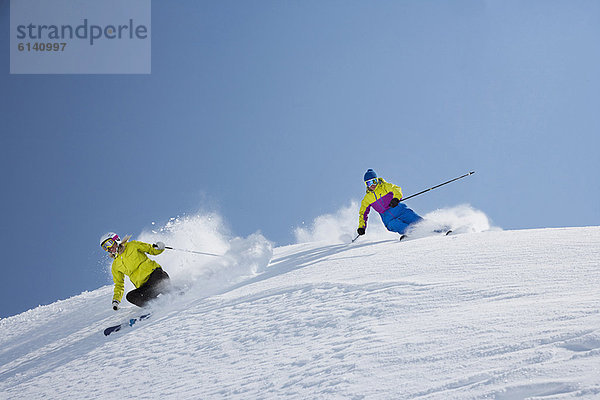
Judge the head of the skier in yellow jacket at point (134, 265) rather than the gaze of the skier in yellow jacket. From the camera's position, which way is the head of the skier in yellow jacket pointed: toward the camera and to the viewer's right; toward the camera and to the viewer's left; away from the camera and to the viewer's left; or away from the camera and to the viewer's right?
toward the camera and to the viewer's left

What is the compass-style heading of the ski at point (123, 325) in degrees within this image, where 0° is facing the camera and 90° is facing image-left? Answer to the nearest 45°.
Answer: approximately 45°
